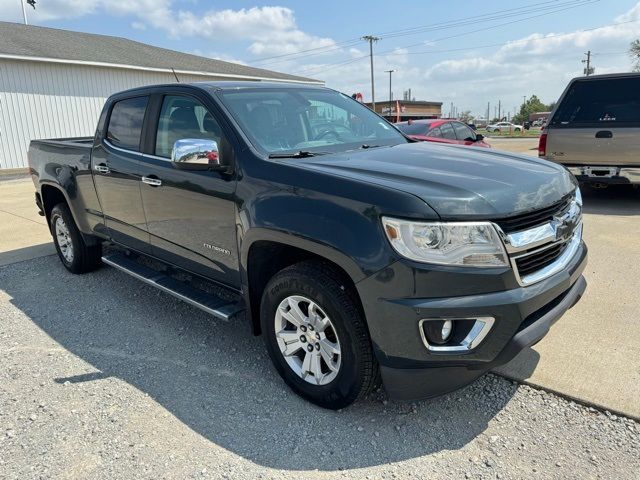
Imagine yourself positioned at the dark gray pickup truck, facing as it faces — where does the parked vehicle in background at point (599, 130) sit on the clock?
The parked vehicle in background is roughly at 9 o'clock from the dark gray pickup truck.

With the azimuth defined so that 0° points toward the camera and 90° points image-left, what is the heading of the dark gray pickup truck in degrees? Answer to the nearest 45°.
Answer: approximately 315°

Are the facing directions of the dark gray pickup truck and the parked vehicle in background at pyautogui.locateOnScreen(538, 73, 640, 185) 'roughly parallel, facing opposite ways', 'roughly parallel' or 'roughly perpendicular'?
roughly perpendicular

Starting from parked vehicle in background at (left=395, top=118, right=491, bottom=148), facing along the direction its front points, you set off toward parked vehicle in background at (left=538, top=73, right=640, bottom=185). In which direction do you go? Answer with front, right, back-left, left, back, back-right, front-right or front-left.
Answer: right

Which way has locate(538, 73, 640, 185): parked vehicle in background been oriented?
away from the camera

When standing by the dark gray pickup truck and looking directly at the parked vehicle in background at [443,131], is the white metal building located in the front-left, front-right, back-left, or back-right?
front-left

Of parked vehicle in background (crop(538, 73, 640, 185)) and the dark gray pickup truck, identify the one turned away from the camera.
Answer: the parked vehicle in background

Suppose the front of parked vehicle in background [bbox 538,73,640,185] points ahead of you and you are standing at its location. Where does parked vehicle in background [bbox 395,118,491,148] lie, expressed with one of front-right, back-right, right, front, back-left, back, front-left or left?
front-left

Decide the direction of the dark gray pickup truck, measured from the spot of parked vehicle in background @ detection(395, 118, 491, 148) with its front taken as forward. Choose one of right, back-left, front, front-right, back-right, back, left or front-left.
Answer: back-right

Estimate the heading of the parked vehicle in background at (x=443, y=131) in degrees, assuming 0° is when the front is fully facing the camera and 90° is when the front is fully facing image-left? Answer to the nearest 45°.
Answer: approximately 225°

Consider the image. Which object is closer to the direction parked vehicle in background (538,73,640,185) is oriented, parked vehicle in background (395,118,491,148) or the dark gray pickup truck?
the parked vehicle in background

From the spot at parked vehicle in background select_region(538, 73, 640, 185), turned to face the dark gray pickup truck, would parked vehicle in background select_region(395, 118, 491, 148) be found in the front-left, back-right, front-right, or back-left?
back-right

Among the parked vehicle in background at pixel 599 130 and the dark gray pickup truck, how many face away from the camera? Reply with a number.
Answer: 1
